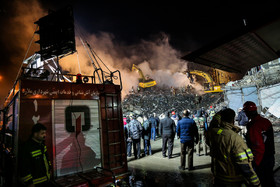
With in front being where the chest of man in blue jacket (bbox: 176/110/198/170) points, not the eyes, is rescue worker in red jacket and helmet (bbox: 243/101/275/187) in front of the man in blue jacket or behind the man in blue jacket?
behind

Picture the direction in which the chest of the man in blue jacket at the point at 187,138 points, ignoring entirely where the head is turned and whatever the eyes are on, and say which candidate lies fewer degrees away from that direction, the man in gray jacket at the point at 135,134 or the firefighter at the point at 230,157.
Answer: the man in gray jacket

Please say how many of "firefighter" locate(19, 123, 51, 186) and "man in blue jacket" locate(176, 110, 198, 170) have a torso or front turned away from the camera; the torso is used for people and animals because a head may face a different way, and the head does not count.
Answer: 1

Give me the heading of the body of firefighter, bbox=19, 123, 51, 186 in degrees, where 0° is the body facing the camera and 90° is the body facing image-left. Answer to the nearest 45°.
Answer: approximately 315°

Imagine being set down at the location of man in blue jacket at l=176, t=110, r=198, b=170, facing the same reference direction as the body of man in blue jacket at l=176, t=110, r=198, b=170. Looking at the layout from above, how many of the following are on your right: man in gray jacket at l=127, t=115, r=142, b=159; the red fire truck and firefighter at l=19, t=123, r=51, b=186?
0

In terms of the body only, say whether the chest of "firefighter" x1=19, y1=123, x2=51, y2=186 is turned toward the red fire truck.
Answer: no

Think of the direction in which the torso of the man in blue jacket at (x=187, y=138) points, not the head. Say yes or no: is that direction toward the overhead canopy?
no

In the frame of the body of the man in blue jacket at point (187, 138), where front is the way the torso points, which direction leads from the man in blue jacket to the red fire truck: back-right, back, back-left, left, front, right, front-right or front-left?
back-left

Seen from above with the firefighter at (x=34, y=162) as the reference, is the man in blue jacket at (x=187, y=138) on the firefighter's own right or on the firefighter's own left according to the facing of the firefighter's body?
on the firefighter's own left

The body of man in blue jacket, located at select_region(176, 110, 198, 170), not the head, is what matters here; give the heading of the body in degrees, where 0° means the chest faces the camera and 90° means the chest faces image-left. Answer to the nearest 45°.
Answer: approximately 180°

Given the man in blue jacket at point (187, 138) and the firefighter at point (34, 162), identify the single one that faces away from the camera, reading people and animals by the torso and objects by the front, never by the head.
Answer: the man in blue jacket

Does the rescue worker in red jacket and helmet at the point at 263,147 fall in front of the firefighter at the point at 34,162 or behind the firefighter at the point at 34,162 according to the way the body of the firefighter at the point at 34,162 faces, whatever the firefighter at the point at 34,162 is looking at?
in front

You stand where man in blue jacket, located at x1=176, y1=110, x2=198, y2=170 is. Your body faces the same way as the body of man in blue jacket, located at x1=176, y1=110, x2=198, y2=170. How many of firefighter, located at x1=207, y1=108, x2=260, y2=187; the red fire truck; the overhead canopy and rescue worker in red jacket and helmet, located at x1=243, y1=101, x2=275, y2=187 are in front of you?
1

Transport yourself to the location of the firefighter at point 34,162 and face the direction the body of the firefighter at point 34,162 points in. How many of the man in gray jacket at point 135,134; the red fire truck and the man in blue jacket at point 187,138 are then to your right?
0
